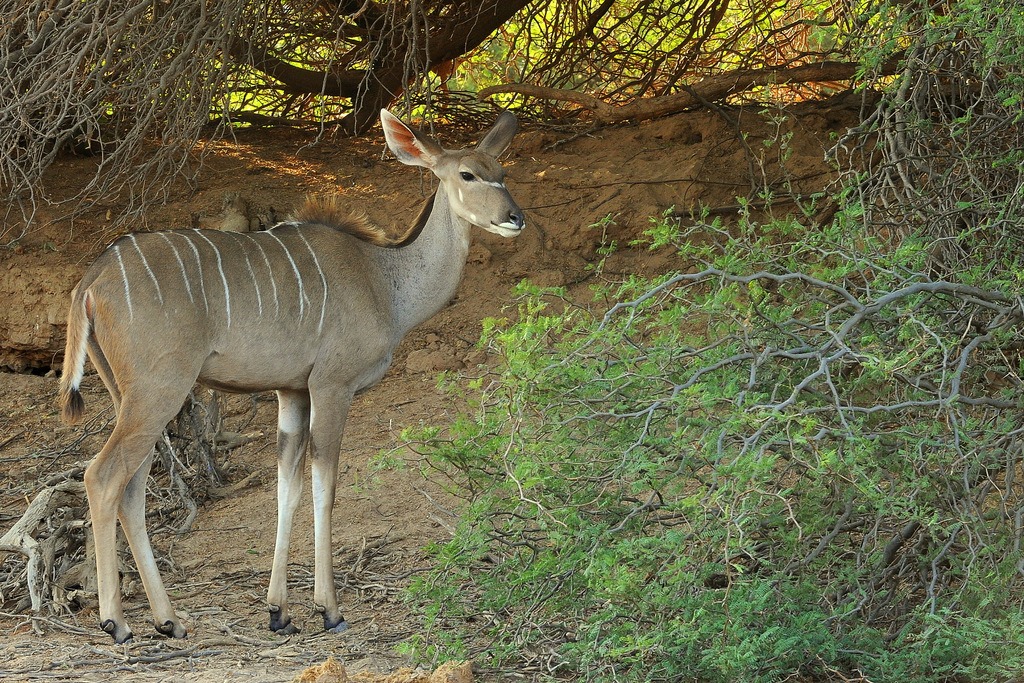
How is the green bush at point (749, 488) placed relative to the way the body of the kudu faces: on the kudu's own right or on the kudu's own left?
on the kudu's own right

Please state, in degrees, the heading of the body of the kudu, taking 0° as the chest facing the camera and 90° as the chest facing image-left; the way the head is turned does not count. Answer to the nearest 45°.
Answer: approximately 270°
